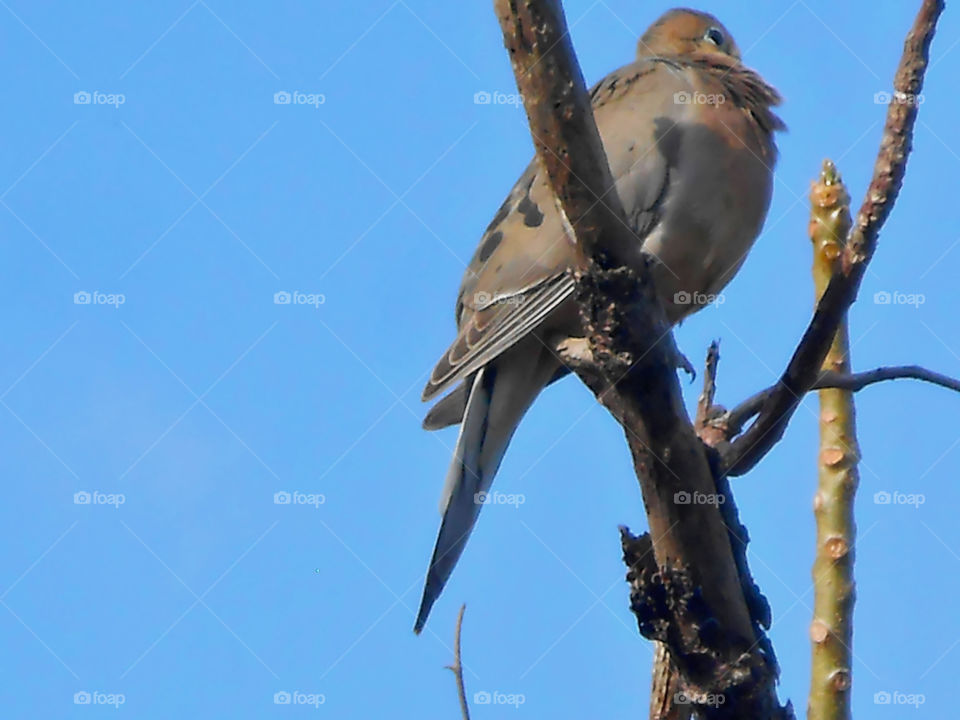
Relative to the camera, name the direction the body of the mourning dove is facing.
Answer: to the viewer's right
